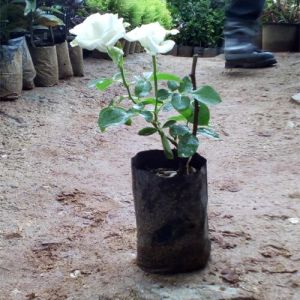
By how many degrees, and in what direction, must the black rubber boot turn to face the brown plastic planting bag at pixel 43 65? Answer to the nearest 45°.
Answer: approximately 135° to its right

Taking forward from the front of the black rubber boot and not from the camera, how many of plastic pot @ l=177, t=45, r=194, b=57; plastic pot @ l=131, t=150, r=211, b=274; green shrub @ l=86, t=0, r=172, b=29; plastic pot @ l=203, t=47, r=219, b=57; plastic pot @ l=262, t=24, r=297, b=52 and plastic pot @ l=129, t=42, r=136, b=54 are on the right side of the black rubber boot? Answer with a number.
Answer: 1

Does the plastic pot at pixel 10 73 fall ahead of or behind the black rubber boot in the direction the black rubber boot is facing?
behind

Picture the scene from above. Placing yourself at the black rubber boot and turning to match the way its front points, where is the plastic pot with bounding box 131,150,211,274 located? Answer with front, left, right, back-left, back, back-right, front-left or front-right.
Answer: right

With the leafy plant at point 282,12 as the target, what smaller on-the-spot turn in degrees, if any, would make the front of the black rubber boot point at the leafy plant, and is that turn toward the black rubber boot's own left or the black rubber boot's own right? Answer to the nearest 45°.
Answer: approximately 90° to the black rubber boot's own left

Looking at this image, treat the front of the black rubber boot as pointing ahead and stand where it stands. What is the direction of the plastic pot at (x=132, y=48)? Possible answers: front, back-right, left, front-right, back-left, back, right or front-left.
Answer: back-left

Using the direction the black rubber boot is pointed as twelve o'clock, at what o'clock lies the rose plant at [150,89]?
The rose plant is roughly at 3 o'clock from the black rubber boot.

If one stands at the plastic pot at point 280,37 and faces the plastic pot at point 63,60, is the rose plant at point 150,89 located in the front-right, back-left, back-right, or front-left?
front-left

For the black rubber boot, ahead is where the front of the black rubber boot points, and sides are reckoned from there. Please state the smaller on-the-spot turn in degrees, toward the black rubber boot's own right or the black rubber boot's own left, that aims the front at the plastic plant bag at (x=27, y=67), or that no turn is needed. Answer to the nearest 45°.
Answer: approximately 135° to the black rubber boot's own right

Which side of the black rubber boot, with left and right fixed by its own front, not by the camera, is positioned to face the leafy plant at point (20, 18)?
back

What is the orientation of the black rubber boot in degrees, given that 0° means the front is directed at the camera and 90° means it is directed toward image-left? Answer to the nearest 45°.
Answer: approximately 270°
